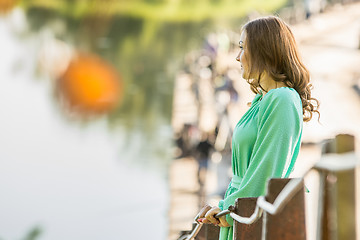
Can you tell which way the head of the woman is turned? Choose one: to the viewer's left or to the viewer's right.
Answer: to the viewer's left

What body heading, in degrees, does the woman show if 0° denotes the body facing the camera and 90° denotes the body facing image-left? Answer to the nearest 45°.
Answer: approximately 90°
